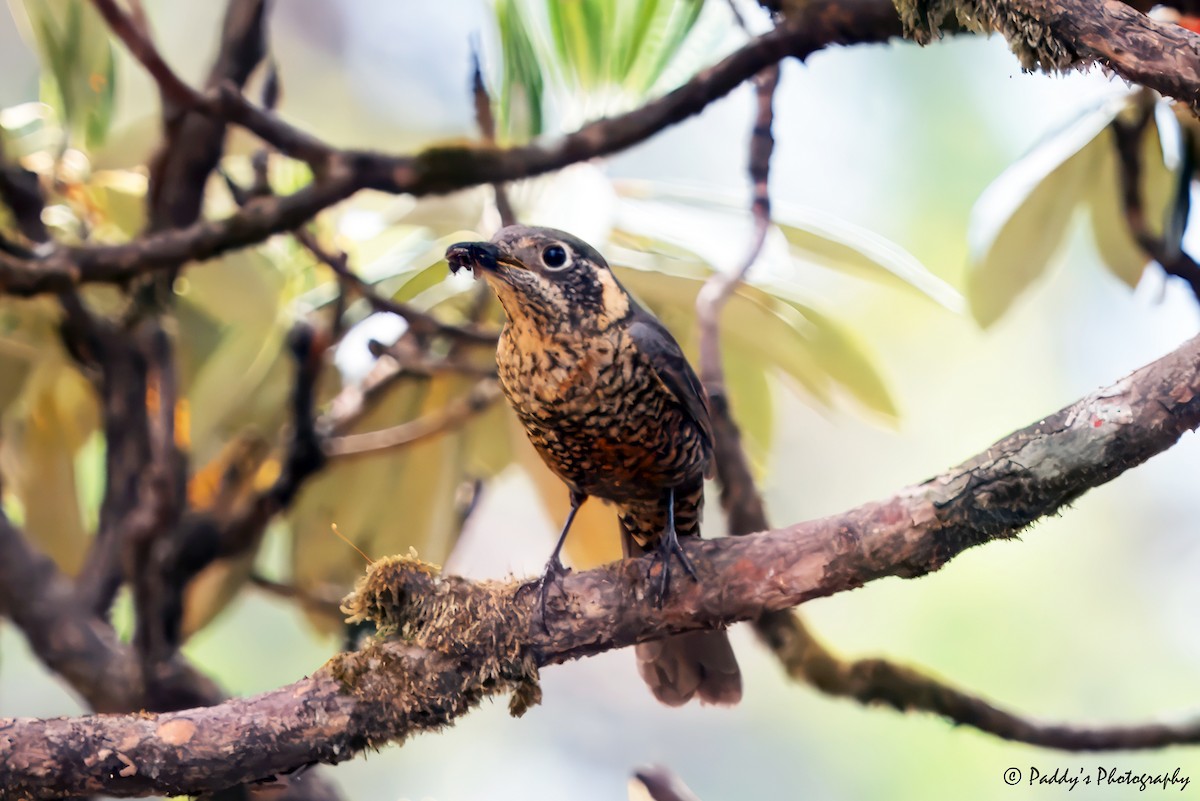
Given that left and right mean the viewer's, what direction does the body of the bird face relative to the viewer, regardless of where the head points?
facing the viewer and to the left of the viewer

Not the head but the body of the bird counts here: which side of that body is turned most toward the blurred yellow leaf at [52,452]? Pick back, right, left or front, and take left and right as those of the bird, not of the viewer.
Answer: right

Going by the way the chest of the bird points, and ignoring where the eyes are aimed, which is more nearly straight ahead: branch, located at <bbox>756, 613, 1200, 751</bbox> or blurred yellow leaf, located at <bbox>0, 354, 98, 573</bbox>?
the blurred yellow leaf

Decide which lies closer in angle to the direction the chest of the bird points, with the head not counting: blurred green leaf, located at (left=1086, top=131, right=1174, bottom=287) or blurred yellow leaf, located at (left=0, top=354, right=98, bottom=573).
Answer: the blurred yellow leaf

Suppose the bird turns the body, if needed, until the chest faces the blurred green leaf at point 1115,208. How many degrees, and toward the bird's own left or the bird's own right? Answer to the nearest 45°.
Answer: approximately 180°

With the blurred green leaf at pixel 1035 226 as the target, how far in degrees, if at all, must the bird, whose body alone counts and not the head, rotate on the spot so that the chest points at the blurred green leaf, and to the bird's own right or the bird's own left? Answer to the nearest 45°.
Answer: approximately 180°

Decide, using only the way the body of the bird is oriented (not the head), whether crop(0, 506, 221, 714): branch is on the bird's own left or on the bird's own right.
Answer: on the bird's own right
